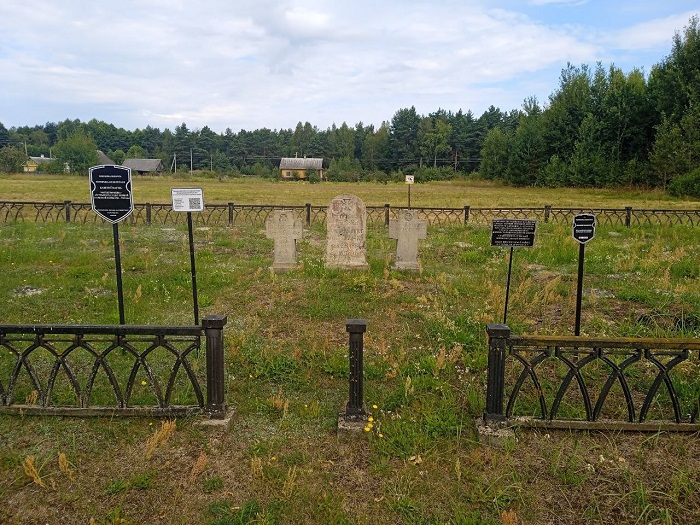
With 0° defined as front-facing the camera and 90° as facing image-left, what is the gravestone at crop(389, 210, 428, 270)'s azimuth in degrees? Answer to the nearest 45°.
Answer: approximately 0°

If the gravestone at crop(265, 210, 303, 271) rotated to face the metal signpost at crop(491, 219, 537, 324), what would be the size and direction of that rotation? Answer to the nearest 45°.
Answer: approximately 45° to its left

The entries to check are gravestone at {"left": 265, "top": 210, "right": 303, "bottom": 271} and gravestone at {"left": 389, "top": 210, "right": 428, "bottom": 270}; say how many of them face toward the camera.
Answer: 2

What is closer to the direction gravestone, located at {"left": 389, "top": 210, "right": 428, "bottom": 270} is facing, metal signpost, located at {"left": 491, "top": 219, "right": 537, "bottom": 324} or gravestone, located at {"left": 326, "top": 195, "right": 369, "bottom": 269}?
the metal signpost

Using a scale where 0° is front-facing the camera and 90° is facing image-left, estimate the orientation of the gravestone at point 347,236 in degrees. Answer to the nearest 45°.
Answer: approximately 0°

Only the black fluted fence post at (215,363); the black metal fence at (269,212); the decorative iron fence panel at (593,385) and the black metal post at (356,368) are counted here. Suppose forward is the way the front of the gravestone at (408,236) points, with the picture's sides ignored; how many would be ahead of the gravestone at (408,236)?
3

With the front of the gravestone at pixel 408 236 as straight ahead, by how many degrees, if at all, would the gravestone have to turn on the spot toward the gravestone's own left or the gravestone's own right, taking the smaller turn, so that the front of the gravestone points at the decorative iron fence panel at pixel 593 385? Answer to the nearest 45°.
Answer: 0° — it already faces it

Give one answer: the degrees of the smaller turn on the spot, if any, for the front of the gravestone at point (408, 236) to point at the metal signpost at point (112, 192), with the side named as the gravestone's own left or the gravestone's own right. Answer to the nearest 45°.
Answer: approximately 45° to the gravestone's own right
